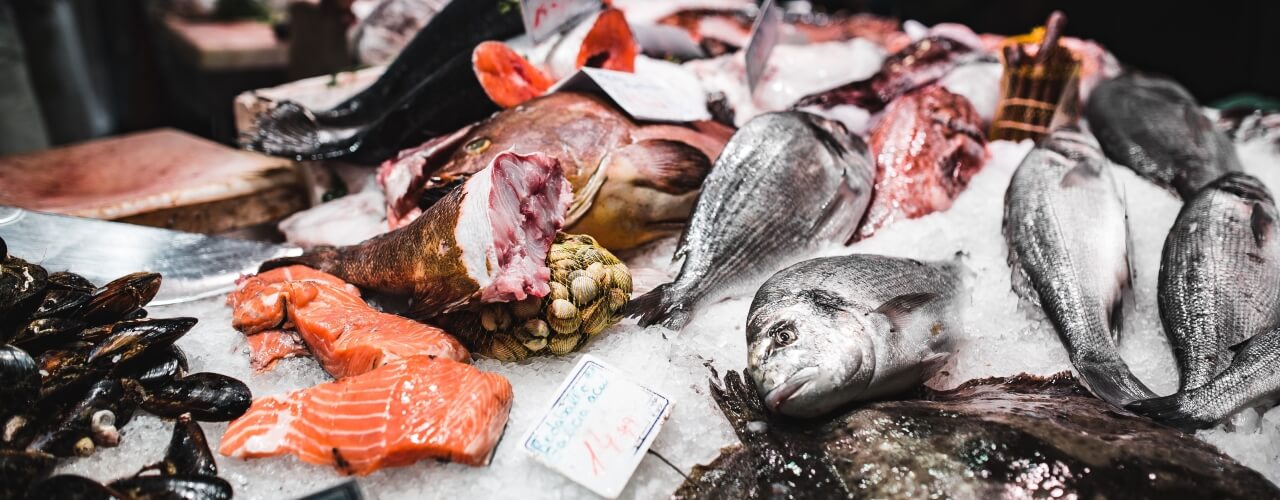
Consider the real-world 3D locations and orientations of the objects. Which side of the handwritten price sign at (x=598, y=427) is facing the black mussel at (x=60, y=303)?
right

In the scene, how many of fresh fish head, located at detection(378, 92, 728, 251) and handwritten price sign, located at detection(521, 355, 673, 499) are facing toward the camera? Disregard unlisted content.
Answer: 1

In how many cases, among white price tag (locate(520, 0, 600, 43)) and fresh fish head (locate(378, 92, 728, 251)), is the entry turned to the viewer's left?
1

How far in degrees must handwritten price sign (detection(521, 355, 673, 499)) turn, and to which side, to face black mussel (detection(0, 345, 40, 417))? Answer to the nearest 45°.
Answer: approximately 90° to its right

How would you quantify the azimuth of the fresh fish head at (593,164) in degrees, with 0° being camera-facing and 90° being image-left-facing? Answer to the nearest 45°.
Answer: approximately 90°

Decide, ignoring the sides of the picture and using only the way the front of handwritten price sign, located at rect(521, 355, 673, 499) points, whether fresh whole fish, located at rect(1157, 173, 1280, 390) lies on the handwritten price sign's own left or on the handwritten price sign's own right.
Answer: on the handwritten price sign's own left

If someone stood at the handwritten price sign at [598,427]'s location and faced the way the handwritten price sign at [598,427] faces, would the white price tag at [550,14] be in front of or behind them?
behind

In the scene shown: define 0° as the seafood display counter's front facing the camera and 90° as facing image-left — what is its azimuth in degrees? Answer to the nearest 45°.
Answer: approximately 0°

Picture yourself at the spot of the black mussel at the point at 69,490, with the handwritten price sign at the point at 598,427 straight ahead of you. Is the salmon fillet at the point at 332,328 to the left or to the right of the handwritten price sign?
left

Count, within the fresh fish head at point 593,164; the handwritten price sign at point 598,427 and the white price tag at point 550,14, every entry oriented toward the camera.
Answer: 2
